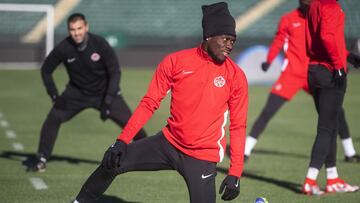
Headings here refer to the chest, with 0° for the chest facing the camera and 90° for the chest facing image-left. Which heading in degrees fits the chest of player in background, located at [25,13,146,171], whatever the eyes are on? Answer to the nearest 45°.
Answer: approximately 0°

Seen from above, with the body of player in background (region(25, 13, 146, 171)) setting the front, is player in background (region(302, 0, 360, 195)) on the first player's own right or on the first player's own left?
on the first player's own left
